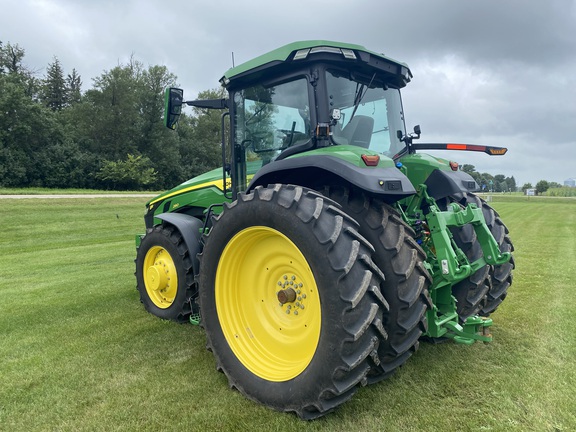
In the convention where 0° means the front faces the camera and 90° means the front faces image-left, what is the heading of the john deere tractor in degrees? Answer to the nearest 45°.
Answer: approximately 135°
